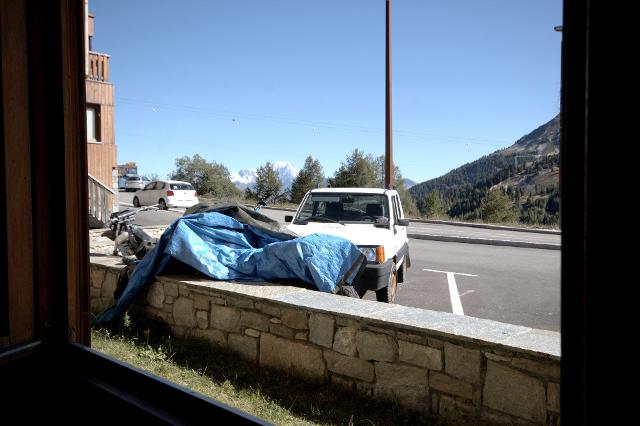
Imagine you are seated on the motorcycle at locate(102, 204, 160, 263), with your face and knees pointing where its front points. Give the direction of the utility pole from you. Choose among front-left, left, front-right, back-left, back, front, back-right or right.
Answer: back

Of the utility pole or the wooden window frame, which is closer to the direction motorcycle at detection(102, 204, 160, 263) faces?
the wooden window frame

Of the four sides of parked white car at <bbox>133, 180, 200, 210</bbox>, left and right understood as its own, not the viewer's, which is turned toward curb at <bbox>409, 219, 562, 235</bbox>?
back

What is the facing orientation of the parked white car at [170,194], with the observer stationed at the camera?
facing away from the viewer and to the left of the viewer

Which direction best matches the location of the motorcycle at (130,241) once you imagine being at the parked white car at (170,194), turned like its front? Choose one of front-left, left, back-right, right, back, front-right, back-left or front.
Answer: back-left

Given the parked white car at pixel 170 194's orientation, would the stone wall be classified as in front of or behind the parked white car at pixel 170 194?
behind

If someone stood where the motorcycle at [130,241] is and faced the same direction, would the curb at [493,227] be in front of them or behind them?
behind

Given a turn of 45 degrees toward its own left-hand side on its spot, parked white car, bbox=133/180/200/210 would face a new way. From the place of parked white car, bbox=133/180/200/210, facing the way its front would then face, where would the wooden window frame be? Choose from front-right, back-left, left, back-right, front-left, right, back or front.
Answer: left

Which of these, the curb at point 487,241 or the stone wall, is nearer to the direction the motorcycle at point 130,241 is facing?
the stone wall
